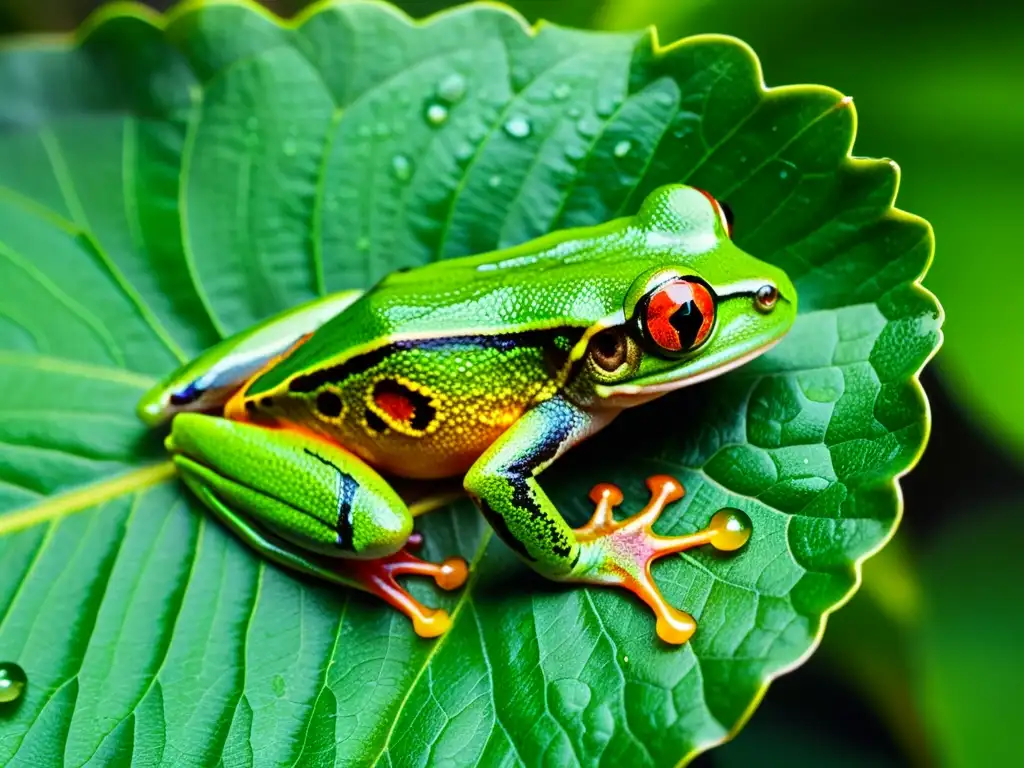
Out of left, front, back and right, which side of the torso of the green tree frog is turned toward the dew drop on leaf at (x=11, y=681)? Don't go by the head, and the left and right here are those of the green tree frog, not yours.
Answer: back

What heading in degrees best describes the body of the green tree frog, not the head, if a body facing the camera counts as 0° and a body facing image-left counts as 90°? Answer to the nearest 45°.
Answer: approximately 270°

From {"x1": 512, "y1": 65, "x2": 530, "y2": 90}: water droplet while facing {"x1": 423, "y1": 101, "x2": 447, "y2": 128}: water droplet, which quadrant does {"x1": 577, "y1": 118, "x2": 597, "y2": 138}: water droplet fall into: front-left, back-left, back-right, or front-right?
back-left
